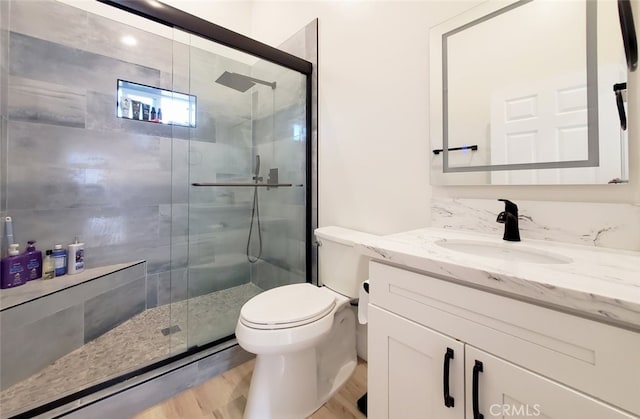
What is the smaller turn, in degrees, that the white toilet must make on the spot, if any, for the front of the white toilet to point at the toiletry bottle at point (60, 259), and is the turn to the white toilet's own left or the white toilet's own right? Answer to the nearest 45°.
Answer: approximately 45° to the white toilet's own right

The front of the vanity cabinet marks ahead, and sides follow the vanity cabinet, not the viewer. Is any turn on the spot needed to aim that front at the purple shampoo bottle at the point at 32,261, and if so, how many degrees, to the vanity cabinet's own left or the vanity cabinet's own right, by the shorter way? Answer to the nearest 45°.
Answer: approximately 45° to the vanity cabinet's own right

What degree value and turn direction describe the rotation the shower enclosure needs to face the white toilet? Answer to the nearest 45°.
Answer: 0° — it already faces it

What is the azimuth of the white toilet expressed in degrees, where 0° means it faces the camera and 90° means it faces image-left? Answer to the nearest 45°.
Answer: approximately 45°

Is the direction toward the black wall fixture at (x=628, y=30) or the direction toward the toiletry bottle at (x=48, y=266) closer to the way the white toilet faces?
the toiletry bottle

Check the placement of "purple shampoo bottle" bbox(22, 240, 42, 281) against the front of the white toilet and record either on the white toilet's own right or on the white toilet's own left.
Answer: on the white toilet's own right

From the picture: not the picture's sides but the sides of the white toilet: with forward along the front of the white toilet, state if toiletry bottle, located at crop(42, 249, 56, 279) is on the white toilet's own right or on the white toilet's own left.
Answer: on the white toilet's own right
